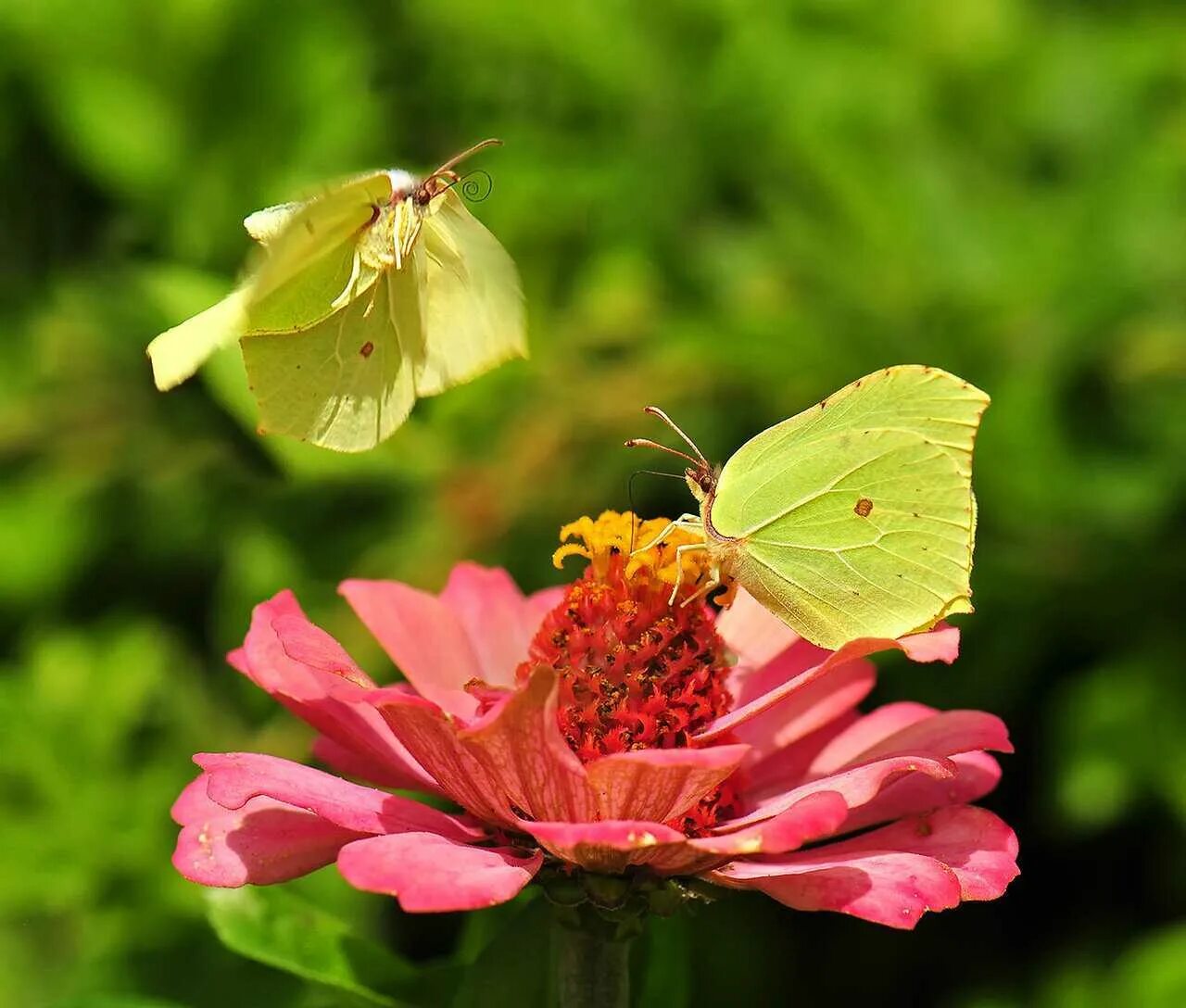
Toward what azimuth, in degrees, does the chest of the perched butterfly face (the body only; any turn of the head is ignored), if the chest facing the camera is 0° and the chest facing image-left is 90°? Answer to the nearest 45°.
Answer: approximately 90°
